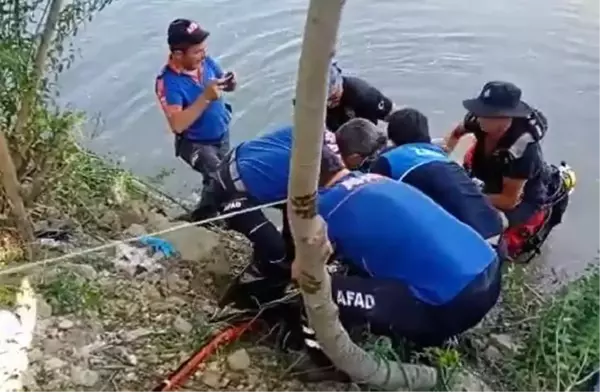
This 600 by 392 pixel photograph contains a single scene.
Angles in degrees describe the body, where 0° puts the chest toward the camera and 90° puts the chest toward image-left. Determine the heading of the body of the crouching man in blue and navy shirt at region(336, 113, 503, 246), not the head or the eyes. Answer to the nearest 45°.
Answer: approximately 135°

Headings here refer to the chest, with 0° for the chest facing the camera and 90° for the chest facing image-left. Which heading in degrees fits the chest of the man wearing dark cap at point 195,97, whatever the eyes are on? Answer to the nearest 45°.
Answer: approximately 315°

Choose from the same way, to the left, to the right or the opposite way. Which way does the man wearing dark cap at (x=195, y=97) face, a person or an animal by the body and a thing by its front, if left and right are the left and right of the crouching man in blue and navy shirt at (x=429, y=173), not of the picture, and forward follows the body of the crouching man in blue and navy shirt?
the opposite way

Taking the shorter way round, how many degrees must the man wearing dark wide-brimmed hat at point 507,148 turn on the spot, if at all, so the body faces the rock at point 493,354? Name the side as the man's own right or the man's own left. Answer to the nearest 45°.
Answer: approximately 45° to the man's own left

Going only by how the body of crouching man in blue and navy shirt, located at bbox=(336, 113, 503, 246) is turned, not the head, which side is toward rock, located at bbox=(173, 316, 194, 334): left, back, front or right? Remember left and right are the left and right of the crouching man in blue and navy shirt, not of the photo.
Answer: left

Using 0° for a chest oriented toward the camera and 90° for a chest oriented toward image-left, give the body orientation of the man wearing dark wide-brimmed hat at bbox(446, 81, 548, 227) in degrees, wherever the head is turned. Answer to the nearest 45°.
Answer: approximately 45°

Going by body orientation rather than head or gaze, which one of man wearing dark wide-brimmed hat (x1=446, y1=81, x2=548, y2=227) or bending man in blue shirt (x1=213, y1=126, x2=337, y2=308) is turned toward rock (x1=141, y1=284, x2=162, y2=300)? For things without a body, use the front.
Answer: the man wearing dark wide-brimmed hat

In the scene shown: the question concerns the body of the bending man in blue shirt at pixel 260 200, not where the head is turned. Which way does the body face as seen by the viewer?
to the viewer's right

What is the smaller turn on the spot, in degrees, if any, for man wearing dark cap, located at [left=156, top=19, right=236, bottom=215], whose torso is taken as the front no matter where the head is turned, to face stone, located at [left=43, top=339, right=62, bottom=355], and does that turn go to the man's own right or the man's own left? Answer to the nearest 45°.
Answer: approximately 45° to the man's own right

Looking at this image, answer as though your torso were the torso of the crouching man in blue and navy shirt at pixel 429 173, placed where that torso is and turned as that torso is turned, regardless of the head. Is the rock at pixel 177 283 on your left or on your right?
on your left

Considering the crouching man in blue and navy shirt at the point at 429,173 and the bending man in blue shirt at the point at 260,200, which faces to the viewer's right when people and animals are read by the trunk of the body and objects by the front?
the bending man in blue shirt at the point at 260,200
